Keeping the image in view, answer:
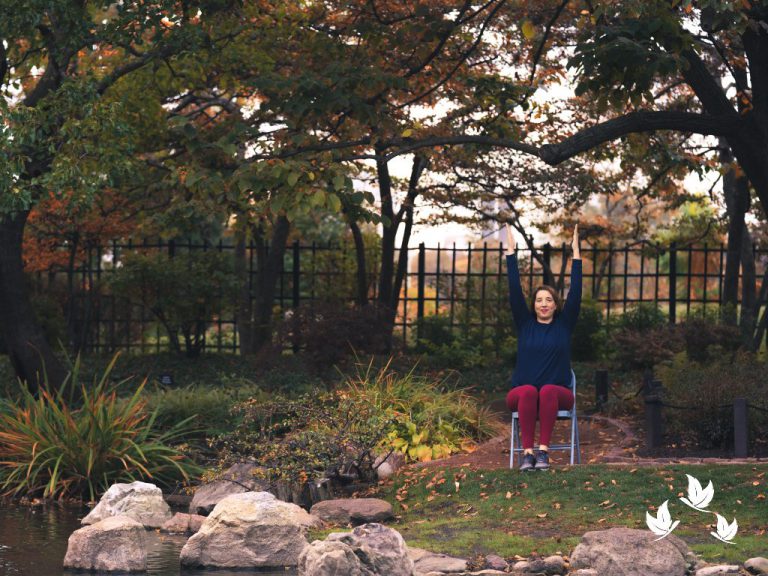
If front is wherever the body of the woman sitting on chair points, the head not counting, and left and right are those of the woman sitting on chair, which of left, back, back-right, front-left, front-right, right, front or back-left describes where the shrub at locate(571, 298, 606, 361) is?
back

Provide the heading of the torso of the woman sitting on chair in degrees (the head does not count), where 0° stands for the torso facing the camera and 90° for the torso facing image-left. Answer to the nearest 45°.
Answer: approximately 0°

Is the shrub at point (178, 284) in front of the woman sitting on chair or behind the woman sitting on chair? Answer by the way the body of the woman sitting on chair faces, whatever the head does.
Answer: behind

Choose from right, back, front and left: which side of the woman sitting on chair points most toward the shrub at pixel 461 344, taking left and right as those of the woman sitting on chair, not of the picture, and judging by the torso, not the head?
back

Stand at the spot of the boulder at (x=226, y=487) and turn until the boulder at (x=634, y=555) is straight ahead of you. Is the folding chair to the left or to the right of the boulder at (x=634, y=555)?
left

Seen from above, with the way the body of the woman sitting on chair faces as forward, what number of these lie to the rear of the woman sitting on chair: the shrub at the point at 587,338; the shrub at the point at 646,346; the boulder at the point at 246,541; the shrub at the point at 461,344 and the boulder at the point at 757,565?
3

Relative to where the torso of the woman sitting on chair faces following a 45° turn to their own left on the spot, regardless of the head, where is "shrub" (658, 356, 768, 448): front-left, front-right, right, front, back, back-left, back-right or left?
left

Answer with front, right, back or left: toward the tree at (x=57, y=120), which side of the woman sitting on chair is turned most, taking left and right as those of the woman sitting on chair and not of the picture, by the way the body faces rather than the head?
right

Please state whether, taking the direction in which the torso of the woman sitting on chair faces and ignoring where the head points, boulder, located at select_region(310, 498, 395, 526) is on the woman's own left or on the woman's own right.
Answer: on the woman's own right

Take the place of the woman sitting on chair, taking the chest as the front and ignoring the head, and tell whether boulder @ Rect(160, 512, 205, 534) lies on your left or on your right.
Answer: on your right

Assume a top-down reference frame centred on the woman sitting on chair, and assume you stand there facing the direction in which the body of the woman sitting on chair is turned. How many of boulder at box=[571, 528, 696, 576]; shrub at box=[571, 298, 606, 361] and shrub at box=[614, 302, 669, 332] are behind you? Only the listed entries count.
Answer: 2

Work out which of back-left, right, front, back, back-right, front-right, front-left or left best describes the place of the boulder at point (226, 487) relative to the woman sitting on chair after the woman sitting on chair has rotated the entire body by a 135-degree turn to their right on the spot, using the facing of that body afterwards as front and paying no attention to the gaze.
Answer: front-left

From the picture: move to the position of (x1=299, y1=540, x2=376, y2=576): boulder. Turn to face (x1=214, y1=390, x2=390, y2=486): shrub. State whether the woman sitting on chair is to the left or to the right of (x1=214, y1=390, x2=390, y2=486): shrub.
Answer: right
